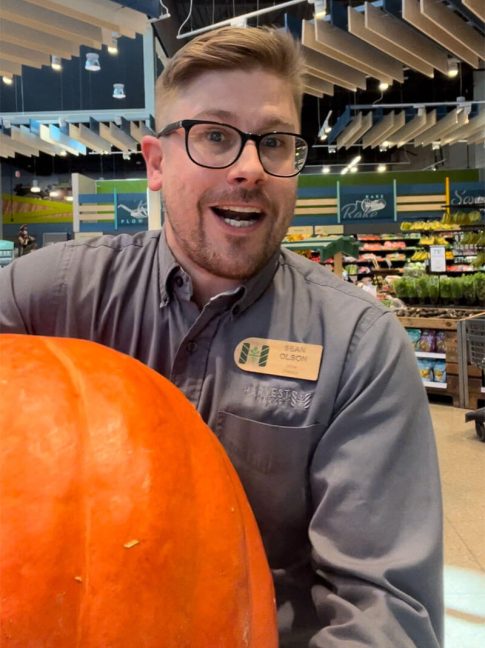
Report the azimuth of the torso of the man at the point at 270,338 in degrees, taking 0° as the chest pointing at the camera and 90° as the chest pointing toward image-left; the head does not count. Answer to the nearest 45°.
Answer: approximately 0°

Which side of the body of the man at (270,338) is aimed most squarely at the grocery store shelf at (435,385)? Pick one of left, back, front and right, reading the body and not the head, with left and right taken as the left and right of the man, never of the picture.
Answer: back

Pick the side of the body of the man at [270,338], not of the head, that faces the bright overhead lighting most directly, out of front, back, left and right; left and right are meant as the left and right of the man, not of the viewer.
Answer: back
